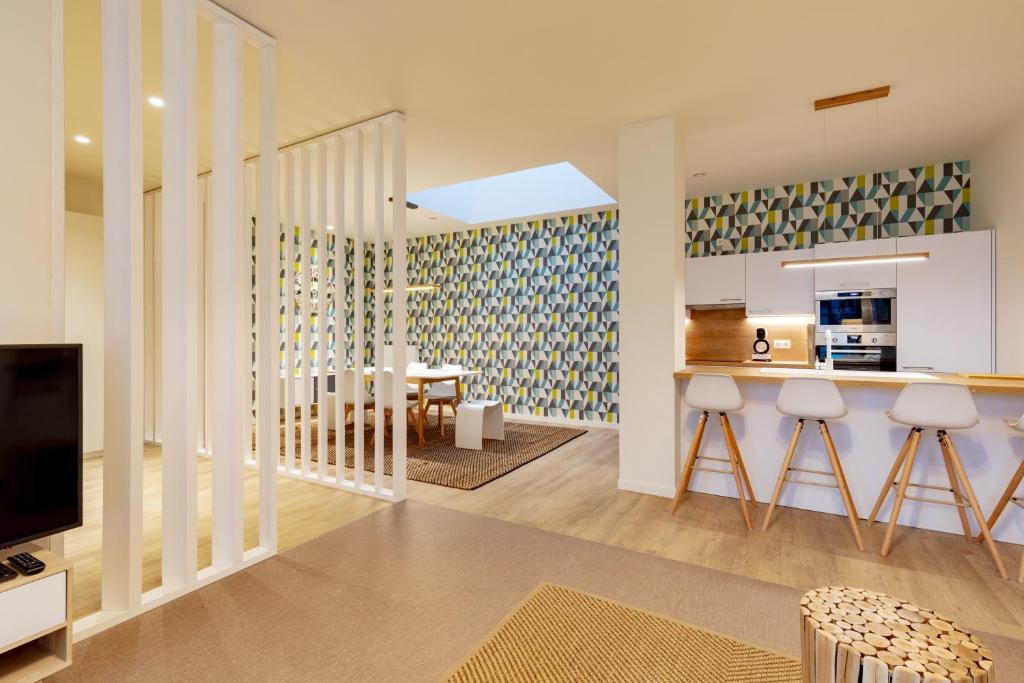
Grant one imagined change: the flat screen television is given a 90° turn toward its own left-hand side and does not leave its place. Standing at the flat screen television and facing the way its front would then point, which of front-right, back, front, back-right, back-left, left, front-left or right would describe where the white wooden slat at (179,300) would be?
front

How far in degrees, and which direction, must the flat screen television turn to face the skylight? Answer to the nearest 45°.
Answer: approximately 90° to its left

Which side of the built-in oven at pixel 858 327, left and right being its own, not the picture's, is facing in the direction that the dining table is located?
right

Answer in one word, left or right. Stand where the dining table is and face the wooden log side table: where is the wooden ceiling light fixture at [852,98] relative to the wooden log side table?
left

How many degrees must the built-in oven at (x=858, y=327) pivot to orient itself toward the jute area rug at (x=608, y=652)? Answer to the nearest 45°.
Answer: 0° — it already faces it

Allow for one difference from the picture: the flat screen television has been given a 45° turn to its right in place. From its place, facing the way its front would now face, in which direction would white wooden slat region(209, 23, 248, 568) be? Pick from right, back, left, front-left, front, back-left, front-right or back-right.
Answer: back-left

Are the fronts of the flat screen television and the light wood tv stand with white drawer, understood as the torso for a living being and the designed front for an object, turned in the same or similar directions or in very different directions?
same or similar directions

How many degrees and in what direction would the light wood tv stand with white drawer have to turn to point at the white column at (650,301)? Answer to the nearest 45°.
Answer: approximately 45° to its left

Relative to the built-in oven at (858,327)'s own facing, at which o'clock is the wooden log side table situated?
The wooden log side table is roughly at 12 o'clock from the built-in oven.

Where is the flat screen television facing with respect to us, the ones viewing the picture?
facing the viewer and to the right of the viewer

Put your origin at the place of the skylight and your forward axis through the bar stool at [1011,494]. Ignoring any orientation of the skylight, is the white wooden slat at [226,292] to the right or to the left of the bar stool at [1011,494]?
right

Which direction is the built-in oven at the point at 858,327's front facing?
toward the camera

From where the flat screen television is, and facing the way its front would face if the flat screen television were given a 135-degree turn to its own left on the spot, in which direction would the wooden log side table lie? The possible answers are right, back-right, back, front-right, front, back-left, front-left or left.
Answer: back-right

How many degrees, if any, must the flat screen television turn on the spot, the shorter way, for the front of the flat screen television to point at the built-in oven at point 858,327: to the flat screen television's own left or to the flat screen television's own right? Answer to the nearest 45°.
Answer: approximately 45° to the flat screen television's own left

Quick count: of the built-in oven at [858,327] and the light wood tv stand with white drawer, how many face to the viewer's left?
0

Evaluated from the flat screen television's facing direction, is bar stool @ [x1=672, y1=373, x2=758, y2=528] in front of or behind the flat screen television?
in front

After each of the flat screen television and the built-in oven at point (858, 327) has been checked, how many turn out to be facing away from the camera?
0

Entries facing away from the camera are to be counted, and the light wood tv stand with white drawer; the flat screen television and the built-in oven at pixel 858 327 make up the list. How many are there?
0
